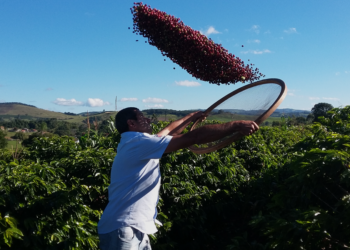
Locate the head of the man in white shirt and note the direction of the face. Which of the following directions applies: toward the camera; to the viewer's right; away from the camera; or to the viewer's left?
to the viewer's right

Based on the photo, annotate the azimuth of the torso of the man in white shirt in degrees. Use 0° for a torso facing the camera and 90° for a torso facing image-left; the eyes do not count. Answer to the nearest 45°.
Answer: approximately 270°

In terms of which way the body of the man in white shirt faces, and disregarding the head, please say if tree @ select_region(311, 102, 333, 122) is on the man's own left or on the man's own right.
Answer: on the man's own left
